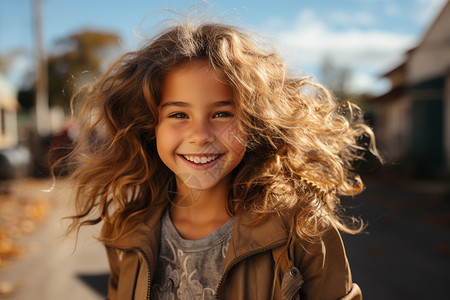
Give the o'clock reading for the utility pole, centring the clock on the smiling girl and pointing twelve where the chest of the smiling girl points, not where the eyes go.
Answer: The utility pole is roughly at 5 o'clock from the smiling girl.

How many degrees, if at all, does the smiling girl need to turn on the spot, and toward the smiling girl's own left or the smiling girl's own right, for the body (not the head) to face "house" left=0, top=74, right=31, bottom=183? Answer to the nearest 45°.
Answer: approximately 135° to the smiling girl's own right

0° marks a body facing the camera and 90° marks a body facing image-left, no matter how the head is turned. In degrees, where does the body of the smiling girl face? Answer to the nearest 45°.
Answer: approximately 0°
